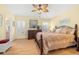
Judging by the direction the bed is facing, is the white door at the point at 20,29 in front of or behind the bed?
in front

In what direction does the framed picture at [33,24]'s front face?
toward the camera

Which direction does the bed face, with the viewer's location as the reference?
facing the viewer and to the left of the viewer
